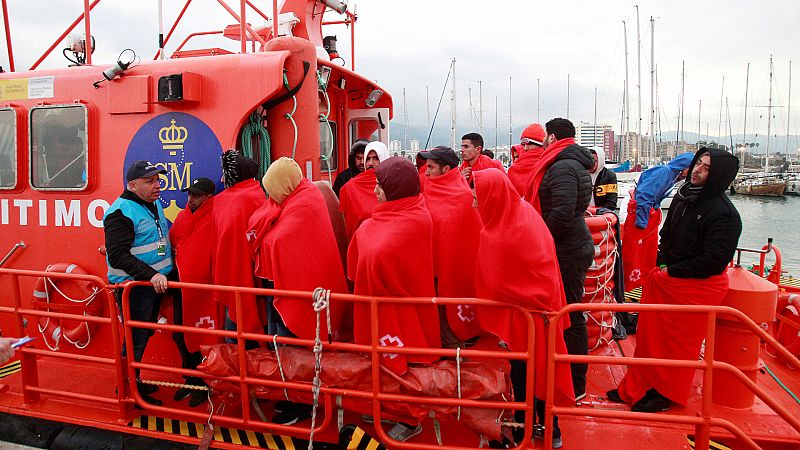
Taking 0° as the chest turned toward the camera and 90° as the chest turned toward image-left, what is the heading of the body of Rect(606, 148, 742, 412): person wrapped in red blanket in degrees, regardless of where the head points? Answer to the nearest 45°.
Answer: approximately 45°

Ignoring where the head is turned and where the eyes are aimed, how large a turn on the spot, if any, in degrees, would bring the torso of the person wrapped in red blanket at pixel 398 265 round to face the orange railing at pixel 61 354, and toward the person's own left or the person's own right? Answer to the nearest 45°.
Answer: approximately 45° to the person's own left

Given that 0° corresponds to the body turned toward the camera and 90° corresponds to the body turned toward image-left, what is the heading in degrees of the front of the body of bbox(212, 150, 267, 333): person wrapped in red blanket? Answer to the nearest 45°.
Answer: approximately 225°

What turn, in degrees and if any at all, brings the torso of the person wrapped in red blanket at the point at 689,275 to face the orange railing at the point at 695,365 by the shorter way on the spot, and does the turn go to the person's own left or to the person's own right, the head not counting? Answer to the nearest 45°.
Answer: approximately 45° to the person's own left

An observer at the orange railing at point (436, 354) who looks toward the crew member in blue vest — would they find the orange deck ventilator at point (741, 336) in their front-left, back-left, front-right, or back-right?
back-right

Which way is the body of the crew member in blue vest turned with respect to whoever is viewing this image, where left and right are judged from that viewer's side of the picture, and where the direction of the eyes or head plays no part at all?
facing the viewer and to the right of the viewer

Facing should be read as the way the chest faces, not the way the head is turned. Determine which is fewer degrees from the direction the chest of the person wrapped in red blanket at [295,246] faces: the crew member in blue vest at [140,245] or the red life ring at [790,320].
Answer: the crew member in blue vest

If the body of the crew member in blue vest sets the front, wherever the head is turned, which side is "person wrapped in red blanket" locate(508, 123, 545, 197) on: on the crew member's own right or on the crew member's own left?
on the crew member's own left

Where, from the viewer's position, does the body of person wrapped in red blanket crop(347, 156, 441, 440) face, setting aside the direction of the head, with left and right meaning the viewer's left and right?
facing away from the viewer and to the left of the viewer

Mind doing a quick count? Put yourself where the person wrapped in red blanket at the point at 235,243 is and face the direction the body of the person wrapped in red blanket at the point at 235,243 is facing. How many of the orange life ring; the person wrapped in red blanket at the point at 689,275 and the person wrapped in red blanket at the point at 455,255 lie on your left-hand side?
1

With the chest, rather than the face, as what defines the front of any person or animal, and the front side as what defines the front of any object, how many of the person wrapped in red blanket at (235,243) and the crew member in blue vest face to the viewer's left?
0
